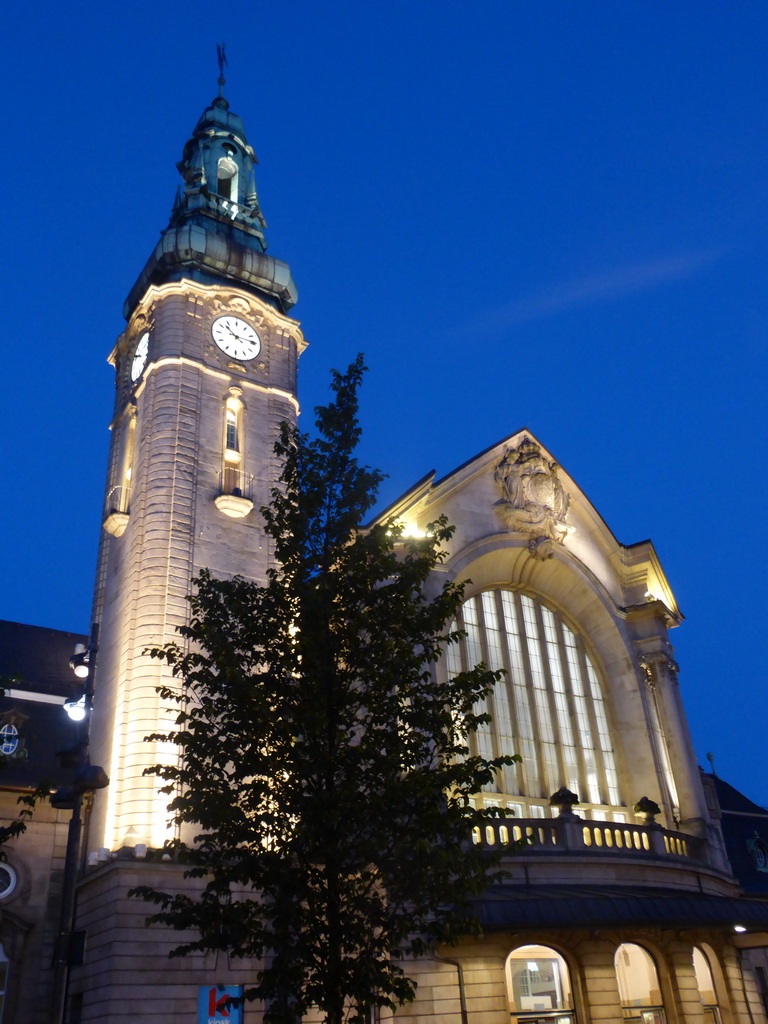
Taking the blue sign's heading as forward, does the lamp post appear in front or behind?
in front

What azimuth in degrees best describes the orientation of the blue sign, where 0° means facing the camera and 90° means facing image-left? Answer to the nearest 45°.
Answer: approximately 0°

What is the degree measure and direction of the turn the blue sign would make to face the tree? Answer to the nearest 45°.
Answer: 0° — it already faces it
